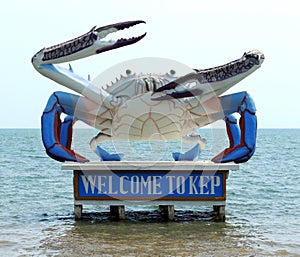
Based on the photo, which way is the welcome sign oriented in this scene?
toward the camera

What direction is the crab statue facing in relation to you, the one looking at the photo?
facing the viewer

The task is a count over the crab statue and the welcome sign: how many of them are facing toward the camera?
2

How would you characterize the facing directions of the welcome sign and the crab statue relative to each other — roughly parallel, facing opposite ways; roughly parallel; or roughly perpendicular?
roughly parallel
